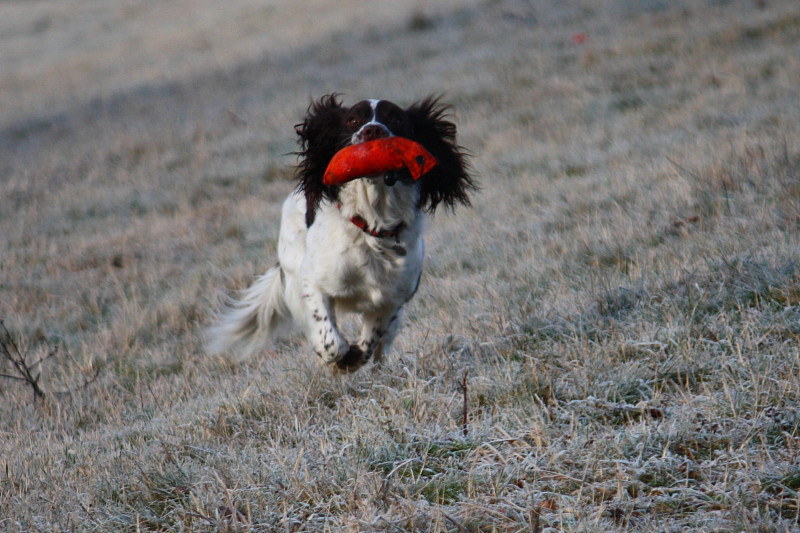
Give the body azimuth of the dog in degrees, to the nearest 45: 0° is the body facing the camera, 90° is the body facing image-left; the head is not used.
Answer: approximately 0°
